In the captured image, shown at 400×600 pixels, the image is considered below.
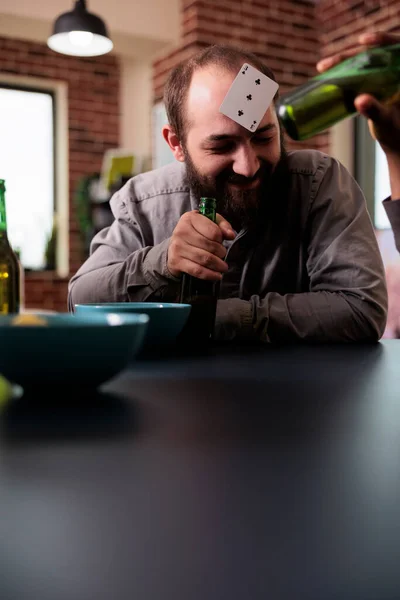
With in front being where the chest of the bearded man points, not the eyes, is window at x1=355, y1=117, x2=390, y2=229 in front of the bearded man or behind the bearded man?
behind

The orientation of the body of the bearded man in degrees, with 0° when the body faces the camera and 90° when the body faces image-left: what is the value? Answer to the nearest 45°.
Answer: approximately 0°

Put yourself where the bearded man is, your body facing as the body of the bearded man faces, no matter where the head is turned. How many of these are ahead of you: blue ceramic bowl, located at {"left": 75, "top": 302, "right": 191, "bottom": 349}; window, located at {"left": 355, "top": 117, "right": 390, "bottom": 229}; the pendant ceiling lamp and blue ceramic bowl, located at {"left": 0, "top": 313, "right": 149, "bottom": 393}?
2

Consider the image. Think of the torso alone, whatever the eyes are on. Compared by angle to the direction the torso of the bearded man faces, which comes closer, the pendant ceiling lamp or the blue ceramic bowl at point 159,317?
the blue ceramic bowl

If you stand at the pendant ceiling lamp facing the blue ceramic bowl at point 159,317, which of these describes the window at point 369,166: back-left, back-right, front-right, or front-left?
back-left

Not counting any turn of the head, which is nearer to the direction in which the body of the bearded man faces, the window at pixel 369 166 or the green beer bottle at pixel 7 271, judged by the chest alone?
the green beer bottle

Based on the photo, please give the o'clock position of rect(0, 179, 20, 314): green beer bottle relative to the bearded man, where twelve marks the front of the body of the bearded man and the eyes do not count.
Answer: The green beer bottle is roughly at 2 o'clock from the bearded man.

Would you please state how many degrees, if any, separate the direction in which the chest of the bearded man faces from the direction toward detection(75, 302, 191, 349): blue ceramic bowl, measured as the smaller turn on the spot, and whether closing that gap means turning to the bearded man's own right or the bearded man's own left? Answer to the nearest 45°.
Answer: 0° — they already face it

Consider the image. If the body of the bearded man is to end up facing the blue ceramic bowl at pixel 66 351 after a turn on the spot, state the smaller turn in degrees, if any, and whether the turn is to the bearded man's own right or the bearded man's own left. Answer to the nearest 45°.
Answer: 0° — they already face it

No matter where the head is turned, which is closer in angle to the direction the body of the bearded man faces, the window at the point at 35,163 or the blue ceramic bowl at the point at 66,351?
the blue ceramic bowl

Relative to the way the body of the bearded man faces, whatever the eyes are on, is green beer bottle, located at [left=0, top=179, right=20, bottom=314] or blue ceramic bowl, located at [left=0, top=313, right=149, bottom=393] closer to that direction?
the blue ceramic bowl

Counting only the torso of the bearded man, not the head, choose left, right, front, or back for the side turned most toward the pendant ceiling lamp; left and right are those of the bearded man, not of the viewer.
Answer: back

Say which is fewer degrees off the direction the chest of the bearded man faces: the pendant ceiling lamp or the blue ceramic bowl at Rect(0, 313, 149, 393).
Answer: the blue ceramic bowl
